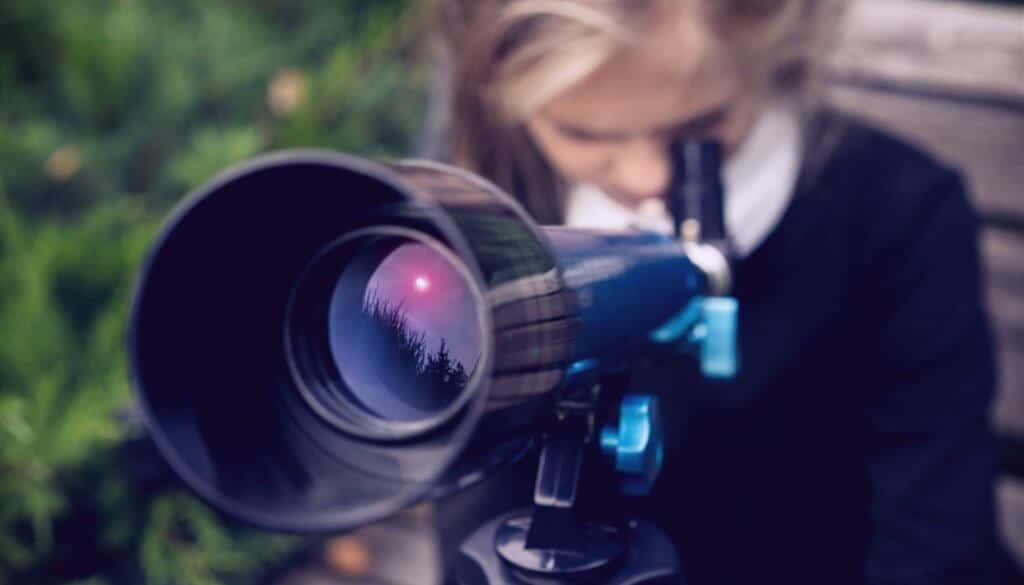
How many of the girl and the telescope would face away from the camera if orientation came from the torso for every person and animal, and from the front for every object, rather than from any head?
0

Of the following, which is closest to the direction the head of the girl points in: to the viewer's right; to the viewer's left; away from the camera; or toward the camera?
toward the camera

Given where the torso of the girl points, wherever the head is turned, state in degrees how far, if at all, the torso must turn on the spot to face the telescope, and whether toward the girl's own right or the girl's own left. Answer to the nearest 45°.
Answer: approximately 45° to the girl's own left

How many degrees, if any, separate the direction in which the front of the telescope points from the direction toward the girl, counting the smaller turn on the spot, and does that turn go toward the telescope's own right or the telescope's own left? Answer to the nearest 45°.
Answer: approximately 180°

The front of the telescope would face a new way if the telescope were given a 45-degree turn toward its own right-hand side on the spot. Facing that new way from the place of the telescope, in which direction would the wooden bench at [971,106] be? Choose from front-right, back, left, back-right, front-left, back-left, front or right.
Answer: back-right

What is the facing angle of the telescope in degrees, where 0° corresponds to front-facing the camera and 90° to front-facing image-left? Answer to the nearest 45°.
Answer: approximately 45°

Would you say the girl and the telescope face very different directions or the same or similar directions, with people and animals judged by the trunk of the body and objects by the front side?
same or similar directions

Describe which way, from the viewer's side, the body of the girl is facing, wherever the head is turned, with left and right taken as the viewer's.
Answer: facing the viewer and to the left of the viewer
